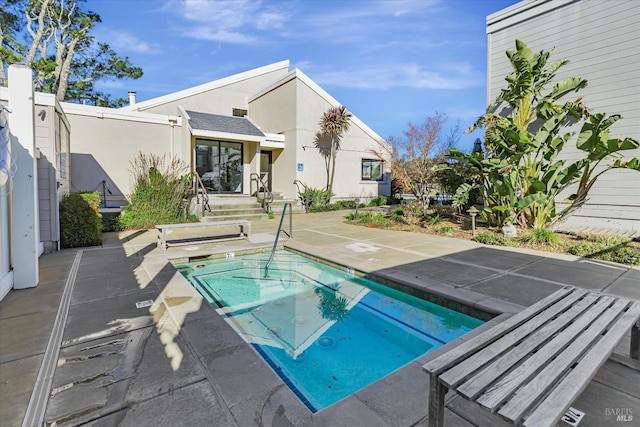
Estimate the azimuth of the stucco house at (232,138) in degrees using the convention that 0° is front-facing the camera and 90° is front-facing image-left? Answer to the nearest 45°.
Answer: approximately 0°

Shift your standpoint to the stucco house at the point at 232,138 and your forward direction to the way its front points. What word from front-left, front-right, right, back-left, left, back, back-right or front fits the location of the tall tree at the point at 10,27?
back-right

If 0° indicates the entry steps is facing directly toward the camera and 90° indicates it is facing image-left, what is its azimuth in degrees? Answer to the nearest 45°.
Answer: approximately 0°

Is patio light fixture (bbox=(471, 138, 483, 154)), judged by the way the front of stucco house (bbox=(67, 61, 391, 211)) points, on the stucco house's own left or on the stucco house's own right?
on the stucco house's own left

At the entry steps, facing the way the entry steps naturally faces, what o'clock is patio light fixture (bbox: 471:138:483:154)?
The patio light fixture is roughly at 9 o'clock from the entry steps.

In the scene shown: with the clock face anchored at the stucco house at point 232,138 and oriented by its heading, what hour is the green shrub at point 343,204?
The green shrub is roughly at 9 o'clock from the stucco house.

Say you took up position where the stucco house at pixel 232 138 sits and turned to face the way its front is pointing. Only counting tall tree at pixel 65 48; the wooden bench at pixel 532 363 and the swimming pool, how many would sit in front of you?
2

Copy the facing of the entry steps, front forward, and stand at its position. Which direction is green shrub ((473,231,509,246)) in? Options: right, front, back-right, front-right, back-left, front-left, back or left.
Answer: front-left

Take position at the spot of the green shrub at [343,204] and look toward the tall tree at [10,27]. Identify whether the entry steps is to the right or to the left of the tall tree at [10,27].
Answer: left

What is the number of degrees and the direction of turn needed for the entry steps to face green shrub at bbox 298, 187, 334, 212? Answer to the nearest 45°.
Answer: approximately 135° to its left
